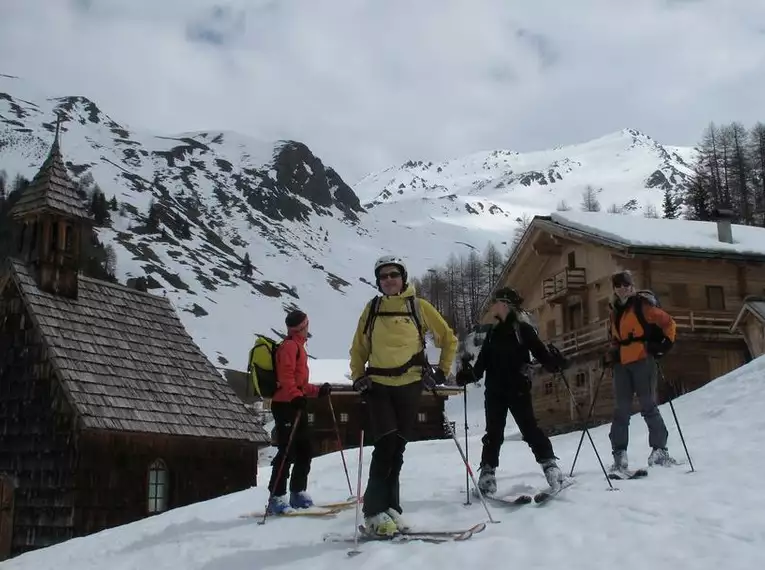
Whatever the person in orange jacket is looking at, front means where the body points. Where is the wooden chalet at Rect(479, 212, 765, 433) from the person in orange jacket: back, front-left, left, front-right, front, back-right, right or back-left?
back-right

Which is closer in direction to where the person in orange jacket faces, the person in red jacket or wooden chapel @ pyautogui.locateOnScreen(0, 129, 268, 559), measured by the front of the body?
the person in red jacket

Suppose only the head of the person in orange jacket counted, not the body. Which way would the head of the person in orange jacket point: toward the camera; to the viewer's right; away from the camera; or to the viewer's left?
toward the camera

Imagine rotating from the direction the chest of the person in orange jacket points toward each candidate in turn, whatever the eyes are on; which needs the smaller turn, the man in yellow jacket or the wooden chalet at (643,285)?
the man in yellow jacket

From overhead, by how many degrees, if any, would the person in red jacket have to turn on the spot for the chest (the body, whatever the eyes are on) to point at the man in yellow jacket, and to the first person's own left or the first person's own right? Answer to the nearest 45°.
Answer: approximately 45° to the first person's own right

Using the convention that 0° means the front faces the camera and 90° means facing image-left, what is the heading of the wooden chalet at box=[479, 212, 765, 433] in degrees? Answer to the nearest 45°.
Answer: approximately 45°

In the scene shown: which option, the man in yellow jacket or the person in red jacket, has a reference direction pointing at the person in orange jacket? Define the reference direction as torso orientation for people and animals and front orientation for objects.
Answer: the person in red jacket

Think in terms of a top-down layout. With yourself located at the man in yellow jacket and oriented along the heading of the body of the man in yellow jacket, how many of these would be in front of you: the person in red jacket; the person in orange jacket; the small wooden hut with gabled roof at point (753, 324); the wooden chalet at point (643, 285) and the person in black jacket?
0

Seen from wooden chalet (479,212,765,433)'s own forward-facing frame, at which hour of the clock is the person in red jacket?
The person in red jacket is roughly at 11 o'clock from the wooden chalet.

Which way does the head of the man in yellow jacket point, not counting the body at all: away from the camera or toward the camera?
toward the camera

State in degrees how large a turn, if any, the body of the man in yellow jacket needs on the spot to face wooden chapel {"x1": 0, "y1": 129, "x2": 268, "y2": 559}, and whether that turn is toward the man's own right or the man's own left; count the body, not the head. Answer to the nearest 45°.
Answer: approximately 135° to the man's own right

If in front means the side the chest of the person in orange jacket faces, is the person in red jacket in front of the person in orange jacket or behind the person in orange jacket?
in front

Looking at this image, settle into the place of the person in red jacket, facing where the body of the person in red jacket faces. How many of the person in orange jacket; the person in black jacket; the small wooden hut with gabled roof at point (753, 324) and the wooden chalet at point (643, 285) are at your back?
0

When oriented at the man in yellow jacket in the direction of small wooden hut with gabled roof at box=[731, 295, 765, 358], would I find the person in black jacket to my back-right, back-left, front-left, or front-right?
front-right

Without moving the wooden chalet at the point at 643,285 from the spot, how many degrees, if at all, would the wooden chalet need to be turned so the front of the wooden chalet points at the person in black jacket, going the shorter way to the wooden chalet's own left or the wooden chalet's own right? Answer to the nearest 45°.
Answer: approximately 45° to the wooden chalet's own left

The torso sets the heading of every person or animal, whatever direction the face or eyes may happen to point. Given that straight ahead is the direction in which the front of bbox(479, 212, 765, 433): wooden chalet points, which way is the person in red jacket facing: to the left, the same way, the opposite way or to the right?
the opposite way

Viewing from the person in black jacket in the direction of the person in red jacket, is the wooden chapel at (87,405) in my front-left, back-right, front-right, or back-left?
front-right

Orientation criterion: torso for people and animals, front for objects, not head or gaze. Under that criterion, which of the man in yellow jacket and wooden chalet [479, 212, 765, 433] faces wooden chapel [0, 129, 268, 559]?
wooden chalet [479, 212, 765, 433]

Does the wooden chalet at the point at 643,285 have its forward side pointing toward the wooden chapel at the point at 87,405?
yes

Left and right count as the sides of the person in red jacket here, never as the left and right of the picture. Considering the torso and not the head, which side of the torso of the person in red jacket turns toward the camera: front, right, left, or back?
right

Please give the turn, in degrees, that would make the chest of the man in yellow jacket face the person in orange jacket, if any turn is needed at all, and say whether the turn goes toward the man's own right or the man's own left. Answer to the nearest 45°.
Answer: approximately 135° to the man's own left

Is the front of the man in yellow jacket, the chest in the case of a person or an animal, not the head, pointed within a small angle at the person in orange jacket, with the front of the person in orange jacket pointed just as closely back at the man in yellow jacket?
no

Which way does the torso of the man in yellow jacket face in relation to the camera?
toward the camera
